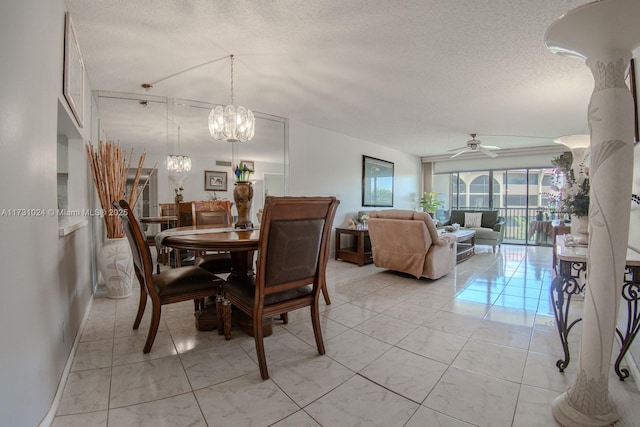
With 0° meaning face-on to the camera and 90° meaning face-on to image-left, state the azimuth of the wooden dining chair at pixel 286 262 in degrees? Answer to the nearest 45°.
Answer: approximately 135°

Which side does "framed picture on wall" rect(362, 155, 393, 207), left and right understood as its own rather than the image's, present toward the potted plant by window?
left

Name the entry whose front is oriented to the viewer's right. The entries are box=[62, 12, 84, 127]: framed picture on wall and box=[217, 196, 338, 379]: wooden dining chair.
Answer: the framed picture on wall

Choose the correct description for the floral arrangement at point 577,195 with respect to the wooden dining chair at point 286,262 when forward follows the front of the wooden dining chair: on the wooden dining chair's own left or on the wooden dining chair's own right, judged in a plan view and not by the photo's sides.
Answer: on the wooden dining chair's own right

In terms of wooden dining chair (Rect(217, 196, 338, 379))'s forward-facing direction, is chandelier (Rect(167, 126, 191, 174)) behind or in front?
in front

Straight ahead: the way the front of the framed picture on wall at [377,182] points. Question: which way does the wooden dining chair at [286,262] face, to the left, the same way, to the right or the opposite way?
the opposite way

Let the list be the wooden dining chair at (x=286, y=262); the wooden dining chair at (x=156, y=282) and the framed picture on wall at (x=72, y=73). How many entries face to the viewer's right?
2

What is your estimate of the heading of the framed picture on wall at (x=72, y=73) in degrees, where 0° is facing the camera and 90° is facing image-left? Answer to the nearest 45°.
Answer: approximately 270°

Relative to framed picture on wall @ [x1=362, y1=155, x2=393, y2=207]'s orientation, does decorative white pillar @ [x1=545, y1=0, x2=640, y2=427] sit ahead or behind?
ahead

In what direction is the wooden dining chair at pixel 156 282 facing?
to the viewer's right
